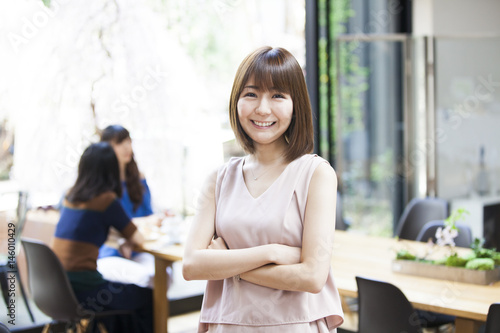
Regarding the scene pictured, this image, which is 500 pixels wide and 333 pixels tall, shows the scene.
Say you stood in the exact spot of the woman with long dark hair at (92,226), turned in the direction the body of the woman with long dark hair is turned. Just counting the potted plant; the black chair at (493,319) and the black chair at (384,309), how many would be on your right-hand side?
3

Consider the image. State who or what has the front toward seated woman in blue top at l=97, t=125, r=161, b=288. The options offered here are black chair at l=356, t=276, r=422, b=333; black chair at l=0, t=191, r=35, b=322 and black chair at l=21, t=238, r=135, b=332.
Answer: black chair at l=21, t=238, r=135, b=332

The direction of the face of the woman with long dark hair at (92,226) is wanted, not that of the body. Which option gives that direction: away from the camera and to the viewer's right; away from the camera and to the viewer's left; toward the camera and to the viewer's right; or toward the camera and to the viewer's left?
away from the camera and to the viewer's right

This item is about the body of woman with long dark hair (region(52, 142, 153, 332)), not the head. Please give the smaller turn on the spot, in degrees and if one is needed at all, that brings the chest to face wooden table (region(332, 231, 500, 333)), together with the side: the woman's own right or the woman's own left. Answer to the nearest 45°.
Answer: approximately 90° to the woman's own right

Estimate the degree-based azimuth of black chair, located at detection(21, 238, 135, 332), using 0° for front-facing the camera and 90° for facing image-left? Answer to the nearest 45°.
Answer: approximately 225°

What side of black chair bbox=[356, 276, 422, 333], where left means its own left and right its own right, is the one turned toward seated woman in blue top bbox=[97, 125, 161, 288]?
left
